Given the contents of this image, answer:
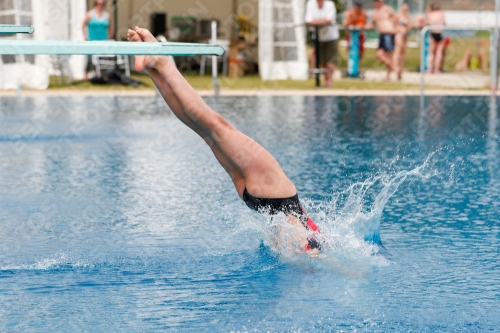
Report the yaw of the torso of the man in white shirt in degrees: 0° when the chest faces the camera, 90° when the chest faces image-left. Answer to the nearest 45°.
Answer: approximately 45°

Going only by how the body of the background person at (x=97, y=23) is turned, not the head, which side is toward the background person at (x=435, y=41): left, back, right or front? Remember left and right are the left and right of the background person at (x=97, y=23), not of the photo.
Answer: left

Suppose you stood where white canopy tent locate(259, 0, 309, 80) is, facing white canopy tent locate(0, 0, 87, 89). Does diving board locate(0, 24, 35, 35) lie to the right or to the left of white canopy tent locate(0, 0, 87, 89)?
left

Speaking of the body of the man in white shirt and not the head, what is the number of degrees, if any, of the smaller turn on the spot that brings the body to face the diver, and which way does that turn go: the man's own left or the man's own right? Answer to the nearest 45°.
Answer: approximately 45° to the man's own left

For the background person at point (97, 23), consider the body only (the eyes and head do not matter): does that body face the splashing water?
yes
